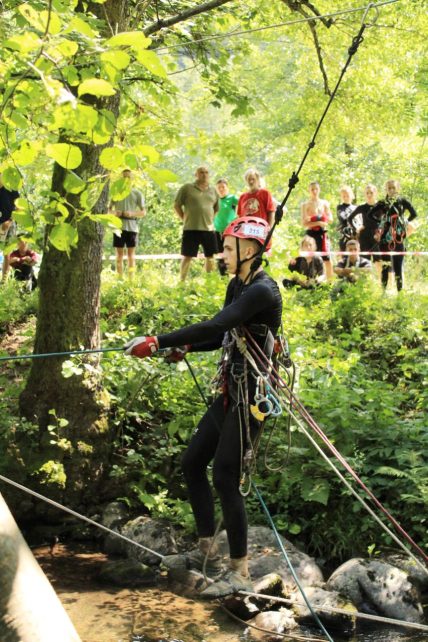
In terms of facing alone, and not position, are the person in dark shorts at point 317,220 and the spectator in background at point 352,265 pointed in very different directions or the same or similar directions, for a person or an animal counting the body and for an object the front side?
same or similar directions

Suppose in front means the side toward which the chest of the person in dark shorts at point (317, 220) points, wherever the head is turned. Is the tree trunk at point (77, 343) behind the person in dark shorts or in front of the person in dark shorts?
in front

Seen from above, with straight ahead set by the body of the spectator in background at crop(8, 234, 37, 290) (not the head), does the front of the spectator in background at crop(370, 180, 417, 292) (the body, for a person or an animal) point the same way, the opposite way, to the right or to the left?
the same way

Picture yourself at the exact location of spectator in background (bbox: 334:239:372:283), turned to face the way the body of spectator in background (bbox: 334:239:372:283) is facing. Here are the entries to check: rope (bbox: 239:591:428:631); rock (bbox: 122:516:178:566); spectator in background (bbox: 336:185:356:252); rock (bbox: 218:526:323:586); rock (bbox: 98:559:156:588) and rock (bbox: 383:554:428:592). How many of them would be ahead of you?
5

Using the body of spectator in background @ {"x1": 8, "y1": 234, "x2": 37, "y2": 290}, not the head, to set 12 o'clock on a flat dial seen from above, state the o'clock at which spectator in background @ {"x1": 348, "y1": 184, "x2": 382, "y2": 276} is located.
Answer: spectator in background @ {"x1": 348, "y1": 184, "x2": 382, "y2": 276} is roughly at 9 o'clock from spectator in background @ {"x1": 8, "y1": 234, "x2": 37, "y2": 290}.

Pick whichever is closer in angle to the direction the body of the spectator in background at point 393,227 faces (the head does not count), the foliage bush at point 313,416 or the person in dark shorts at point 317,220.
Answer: the foliage bush

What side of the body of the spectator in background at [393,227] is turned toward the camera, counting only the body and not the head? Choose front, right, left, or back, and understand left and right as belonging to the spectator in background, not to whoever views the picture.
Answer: front

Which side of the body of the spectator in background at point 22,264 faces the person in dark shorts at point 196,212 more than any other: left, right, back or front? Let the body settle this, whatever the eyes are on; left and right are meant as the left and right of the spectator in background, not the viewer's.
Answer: left

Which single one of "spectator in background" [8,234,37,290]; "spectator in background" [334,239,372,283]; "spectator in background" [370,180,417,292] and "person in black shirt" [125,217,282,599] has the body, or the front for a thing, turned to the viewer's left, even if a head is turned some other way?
the person in black shirt

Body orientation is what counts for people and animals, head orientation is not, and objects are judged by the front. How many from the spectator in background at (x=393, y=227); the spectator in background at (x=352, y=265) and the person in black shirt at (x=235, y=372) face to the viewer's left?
1

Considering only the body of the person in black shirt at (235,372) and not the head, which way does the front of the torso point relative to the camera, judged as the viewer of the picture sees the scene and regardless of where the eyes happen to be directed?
to the viewer's left

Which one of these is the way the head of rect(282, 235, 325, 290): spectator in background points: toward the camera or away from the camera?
toward the camera

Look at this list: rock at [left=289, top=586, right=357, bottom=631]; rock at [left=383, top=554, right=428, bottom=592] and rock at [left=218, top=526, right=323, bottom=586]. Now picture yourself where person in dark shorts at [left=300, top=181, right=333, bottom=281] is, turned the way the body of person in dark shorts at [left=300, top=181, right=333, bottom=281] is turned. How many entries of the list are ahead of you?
3

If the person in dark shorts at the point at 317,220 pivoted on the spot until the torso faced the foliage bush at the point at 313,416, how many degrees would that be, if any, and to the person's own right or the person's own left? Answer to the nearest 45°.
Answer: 0° — they already face it

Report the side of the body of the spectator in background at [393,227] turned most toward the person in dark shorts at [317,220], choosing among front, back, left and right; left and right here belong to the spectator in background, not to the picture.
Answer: right

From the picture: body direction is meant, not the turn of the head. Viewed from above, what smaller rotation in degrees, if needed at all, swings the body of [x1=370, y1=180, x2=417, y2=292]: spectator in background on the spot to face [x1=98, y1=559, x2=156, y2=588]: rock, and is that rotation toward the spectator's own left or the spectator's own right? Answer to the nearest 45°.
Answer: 0° — they already face it

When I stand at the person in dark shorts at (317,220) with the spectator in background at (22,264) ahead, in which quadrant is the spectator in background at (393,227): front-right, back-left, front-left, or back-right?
back-left

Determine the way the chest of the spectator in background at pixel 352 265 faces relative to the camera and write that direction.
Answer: toward the camera

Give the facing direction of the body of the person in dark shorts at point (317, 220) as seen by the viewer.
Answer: toward the camera
